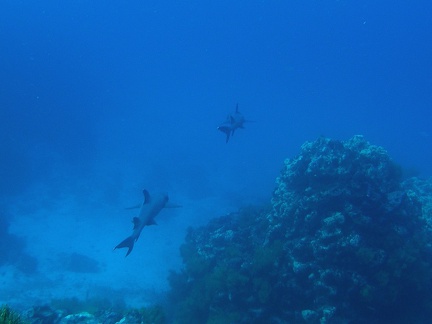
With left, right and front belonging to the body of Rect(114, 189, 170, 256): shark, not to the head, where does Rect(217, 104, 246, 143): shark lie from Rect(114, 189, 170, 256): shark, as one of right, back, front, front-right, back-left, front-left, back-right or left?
front-right

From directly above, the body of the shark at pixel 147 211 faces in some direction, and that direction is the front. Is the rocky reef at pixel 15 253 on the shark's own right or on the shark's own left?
on the shark's own left

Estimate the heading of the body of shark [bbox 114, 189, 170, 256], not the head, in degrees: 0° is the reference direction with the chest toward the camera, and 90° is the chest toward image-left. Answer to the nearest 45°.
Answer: approximately 225°

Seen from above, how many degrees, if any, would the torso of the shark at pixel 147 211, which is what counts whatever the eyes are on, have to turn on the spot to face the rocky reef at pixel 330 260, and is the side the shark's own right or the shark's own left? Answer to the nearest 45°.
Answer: approximately 45° to the shark's own right

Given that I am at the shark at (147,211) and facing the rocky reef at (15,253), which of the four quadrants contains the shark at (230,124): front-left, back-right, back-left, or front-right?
back-right
